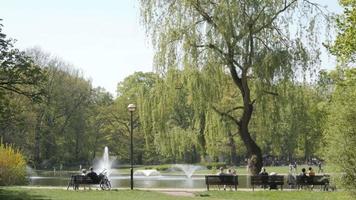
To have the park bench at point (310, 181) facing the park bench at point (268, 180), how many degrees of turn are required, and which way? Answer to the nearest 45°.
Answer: approximately 90° to its left

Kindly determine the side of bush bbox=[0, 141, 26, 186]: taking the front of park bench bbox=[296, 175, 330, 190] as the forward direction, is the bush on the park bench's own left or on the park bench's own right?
on the park bench's own left

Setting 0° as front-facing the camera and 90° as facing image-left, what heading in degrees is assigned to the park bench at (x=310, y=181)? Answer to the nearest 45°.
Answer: approximately 180°

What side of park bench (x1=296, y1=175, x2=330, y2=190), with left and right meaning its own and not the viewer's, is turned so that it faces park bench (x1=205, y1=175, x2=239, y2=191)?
left

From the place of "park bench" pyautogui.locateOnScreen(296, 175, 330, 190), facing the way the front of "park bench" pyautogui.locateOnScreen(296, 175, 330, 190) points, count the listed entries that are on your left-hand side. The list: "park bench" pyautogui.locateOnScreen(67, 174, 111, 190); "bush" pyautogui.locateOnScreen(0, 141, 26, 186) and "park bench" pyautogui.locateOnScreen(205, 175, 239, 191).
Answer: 3

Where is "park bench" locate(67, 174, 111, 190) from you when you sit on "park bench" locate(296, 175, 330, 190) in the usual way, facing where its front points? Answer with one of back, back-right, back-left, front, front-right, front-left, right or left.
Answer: left
